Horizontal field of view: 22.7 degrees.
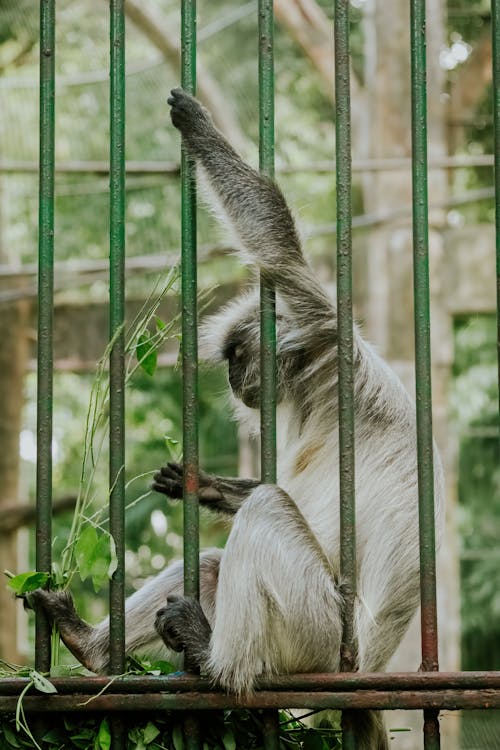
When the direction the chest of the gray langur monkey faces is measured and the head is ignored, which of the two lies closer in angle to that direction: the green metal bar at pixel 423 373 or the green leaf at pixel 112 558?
the green leaf

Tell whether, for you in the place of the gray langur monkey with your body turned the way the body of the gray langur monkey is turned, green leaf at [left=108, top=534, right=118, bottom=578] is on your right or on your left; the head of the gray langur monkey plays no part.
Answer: on your left

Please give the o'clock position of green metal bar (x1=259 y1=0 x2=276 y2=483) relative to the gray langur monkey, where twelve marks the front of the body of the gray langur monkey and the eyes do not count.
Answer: The green metal bar is roughly at 9 o'clock from the gray langur monkey.

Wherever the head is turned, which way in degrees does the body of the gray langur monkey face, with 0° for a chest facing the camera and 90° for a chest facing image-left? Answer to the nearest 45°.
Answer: approximately 90°

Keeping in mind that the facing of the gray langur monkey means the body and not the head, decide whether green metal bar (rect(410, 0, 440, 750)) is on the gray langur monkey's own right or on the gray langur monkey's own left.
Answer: on the gray langur monkey's own left

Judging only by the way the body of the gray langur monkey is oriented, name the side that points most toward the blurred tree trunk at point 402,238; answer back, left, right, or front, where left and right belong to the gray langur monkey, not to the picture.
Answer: right

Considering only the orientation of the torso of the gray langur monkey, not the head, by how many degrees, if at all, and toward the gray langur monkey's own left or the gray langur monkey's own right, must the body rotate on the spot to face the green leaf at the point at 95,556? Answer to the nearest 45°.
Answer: approximately 45° to the gray langur monkey's own left

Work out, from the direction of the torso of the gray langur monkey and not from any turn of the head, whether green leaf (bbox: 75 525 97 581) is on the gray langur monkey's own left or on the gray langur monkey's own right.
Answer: on the gray langur monkey's own left

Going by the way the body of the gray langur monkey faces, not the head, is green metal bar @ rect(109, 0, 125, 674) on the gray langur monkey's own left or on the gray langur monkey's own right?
on the gray langur monkey's own left

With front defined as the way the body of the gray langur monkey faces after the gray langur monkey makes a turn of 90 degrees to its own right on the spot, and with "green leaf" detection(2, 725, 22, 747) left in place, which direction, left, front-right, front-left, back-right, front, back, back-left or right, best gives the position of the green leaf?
back-left
